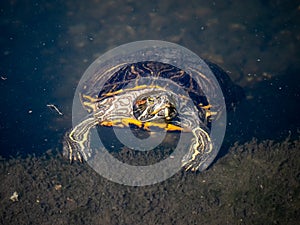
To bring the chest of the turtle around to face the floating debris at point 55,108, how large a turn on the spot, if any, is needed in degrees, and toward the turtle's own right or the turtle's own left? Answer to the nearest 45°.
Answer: approximately 90° to the turtle's own right

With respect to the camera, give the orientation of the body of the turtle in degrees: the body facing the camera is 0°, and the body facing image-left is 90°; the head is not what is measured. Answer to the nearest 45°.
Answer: approximately 0°
